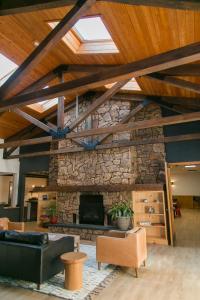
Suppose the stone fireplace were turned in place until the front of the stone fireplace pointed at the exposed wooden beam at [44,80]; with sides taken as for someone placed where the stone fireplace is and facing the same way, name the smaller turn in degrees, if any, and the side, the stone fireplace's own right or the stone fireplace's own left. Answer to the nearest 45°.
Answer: approximately 45° to the stone fireplace's own right

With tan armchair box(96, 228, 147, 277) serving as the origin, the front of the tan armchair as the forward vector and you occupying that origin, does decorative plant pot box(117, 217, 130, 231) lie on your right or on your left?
on your right

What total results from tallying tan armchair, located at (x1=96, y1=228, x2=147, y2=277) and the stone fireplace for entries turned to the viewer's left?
1

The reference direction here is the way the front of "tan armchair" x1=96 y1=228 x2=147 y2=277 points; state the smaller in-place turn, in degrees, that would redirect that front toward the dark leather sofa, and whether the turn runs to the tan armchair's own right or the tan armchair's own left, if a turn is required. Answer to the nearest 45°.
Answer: approximately 45° to the tan armchair's own left

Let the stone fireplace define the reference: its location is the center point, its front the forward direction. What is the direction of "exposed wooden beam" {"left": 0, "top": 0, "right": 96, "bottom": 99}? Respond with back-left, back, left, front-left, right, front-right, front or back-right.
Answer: front

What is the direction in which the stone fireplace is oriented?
toward the camera

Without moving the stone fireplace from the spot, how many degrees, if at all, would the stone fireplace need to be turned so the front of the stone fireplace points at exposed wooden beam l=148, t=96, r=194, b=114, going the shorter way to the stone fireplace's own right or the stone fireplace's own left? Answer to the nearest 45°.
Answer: approximately 45° to the stone fireplace's own left

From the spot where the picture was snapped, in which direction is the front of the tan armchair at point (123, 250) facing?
facing to the left of the viewer

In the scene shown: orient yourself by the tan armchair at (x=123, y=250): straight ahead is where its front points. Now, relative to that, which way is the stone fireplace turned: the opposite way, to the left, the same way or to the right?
to the left

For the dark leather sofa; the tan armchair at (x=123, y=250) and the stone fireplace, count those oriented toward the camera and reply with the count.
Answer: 1

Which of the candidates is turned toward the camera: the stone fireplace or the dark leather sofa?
the stone fireplace

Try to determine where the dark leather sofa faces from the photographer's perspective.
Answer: facing away from the viewer and to the right of the viewer

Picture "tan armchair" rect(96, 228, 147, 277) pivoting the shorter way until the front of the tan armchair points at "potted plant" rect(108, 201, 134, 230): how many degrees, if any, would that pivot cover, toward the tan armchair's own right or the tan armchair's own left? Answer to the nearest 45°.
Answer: approximately 90° to the tan armchair's own right
